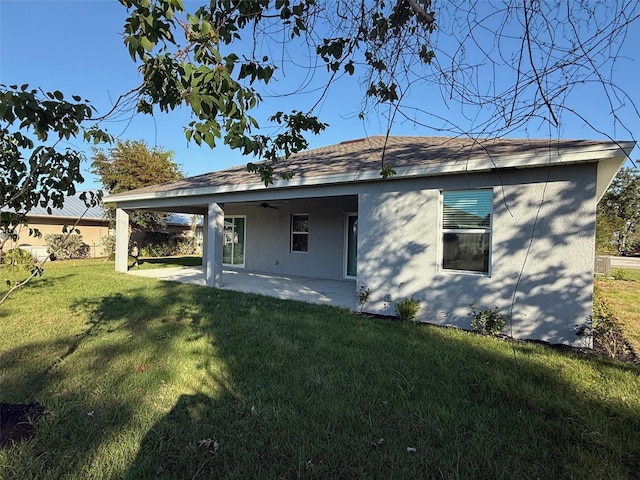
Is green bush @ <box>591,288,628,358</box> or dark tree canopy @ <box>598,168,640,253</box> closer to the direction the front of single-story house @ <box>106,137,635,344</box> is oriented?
the dark tree canopy

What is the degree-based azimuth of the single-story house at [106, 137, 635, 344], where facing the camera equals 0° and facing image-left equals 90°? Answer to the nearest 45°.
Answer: approximately 225°

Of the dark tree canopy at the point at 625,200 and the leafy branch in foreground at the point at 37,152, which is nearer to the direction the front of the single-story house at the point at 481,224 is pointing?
the dark tree canopy

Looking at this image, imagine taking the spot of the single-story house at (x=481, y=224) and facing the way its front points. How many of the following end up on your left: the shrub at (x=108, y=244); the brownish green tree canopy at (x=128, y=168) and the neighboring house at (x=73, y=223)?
3

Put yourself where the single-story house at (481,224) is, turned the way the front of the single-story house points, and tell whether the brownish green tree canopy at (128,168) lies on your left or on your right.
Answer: on your left

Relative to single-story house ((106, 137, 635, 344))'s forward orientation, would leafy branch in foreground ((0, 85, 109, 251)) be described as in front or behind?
behind
